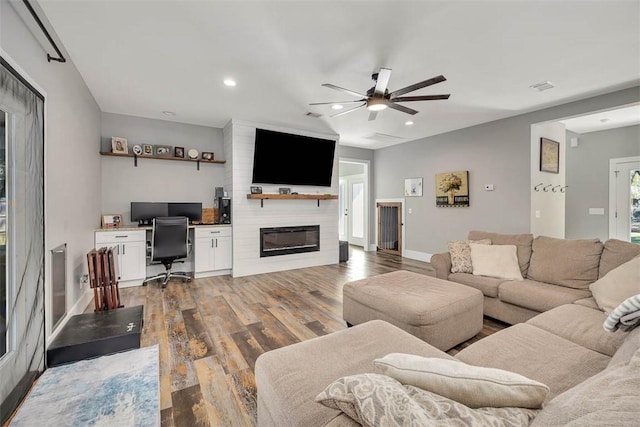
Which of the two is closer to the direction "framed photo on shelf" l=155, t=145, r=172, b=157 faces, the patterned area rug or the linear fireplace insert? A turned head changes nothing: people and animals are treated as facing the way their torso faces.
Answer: the patterned area rug

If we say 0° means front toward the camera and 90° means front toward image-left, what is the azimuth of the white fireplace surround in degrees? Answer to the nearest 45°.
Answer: approximately 315°

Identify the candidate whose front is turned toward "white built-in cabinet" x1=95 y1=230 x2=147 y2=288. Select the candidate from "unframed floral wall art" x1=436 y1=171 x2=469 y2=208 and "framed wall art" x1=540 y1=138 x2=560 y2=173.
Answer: "unframed floral wall art" x1=436 y1=171 x2=469 y2=208

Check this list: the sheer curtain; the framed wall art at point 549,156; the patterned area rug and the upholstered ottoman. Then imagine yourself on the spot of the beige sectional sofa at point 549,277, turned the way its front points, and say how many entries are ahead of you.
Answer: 3

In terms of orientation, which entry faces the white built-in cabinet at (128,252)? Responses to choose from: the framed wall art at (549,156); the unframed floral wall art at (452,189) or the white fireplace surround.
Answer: the unframed floral wall art at (452,189)

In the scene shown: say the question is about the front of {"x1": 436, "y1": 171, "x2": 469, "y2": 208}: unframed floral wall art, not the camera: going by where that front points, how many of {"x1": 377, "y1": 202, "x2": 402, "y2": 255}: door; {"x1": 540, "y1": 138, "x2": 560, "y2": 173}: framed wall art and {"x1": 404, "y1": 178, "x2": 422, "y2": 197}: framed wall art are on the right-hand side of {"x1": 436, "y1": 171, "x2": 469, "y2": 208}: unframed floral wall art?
2

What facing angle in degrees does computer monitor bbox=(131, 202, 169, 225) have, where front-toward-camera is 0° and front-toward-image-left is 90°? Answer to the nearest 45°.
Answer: approximately 0°

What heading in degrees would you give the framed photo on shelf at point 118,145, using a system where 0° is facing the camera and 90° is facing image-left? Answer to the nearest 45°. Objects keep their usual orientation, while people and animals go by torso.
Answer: approximately 0°

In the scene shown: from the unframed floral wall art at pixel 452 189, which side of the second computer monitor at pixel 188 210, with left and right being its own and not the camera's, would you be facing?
left

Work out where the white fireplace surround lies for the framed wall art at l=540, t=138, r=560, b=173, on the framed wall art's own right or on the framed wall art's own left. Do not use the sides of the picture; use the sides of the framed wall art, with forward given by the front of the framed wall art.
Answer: on the framed wall art's own right
